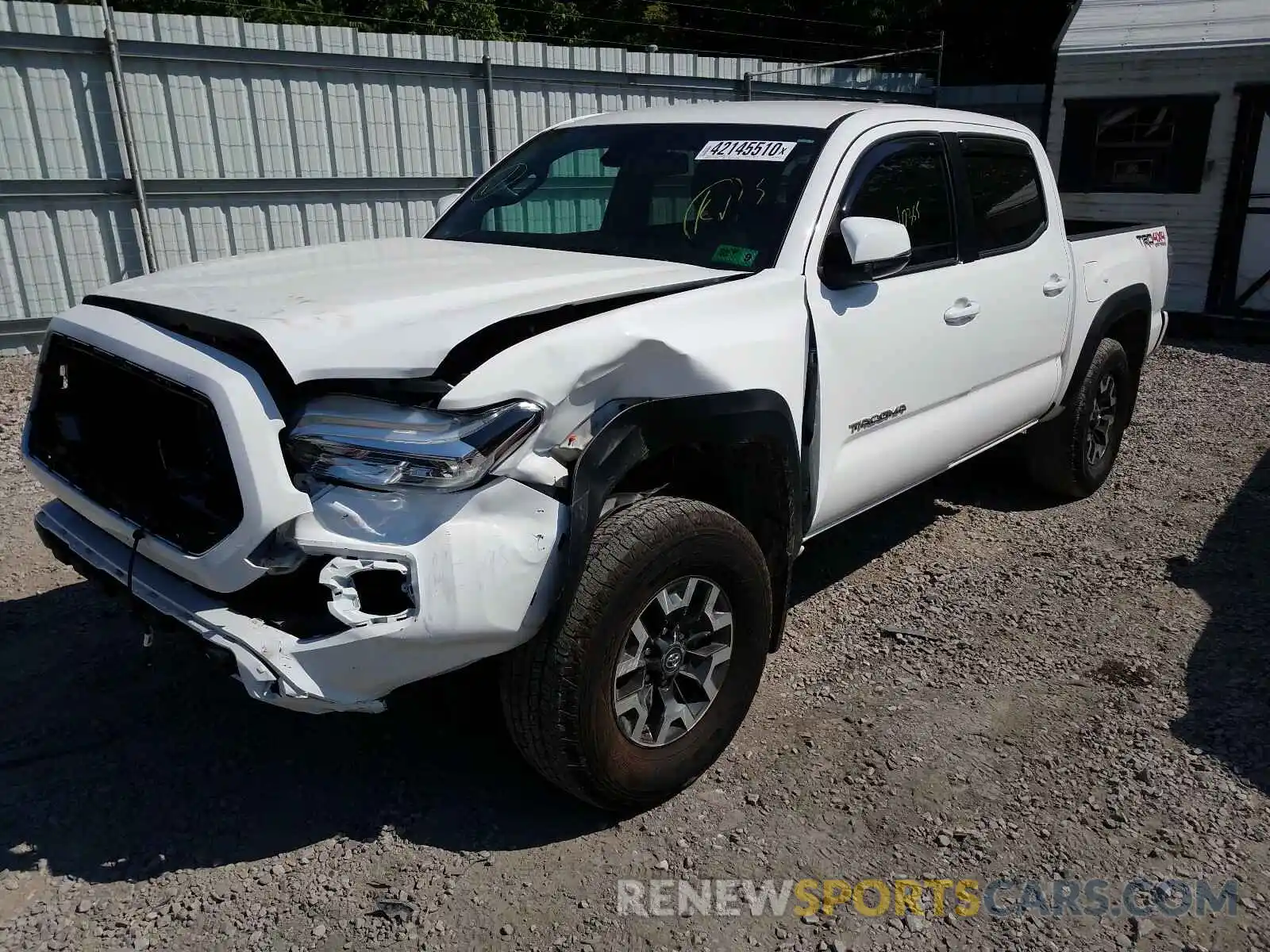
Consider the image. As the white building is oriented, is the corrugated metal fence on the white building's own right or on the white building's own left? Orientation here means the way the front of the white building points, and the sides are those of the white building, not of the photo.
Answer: on the white building's own right

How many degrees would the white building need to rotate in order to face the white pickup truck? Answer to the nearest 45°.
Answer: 0° — it already faces it

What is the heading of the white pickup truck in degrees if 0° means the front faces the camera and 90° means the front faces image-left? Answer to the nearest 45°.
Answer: approximately 45°

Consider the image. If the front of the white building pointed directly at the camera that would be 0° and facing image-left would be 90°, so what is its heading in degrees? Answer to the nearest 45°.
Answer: approximately 0°

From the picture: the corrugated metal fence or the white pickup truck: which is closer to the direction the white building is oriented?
the white pickup truck

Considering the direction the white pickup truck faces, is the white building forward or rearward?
rearward
